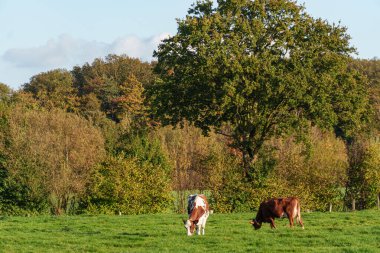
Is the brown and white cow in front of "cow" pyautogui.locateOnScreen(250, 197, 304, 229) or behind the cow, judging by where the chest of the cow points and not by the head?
in front

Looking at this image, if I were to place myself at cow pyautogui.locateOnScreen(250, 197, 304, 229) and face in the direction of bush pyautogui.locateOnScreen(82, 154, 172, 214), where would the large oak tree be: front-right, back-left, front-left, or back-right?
front-right

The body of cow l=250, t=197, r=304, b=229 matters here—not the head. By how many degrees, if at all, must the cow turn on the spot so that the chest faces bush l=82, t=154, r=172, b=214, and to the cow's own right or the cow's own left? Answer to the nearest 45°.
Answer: approximately 45° to the cow's own right

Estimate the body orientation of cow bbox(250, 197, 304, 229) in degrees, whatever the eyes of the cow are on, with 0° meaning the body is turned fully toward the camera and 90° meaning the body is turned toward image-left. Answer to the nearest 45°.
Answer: approximately 90°

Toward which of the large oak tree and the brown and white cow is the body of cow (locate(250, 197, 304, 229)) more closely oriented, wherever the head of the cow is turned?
the brown and white cow

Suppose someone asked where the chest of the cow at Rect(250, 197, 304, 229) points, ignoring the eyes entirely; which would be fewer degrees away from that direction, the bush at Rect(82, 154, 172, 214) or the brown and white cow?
the brown and white cow

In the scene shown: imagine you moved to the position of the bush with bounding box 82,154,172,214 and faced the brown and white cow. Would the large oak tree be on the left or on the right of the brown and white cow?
left

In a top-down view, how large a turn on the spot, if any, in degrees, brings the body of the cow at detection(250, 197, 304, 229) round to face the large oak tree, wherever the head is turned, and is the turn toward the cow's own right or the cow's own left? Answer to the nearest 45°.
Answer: approximately 90° to the cow's own right
